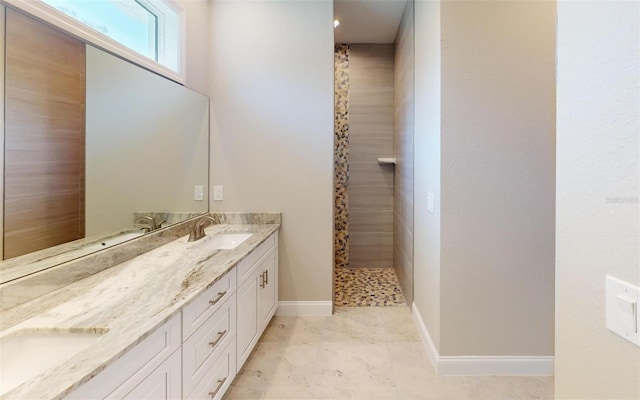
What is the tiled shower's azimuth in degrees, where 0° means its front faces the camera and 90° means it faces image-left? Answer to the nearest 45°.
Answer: approximately 0°

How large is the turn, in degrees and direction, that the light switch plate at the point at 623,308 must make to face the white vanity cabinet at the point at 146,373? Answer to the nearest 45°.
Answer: approximately 45° to its right

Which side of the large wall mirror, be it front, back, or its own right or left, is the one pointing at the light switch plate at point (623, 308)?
front

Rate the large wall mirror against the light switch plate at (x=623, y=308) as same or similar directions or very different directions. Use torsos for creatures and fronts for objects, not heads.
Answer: very different directions

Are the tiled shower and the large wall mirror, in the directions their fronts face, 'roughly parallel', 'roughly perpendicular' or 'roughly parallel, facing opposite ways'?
roughly perpendicular

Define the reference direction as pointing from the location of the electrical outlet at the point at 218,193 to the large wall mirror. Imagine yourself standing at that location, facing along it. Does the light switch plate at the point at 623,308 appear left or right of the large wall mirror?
left

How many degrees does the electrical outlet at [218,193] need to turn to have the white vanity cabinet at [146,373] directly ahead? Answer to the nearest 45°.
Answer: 0° — it already faces it

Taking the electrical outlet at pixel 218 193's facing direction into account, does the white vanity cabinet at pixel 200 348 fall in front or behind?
in front

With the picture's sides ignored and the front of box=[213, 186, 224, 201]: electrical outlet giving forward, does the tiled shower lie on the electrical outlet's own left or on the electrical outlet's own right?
on the electrical outlet's own left

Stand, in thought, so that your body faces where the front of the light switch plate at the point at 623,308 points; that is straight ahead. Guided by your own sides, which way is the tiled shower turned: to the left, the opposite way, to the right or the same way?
to the left

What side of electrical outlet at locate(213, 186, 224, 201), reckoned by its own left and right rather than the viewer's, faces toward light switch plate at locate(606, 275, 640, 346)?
front

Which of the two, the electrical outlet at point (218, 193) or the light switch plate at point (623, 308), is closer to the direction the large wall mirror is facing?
the light switch plate

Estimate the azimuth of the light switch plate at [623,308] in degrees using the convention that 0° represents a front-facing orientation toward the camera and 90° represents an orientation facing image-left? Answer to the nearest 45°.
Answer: approximately 45°

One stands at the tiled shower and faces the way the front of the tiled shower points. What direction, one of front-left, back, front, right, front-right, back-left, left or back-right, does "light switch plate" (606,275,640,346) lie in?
front

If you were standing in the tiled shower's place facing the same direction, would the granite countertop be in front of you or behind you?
in front

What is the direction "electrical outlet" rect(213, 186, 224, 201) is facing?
toward the camera

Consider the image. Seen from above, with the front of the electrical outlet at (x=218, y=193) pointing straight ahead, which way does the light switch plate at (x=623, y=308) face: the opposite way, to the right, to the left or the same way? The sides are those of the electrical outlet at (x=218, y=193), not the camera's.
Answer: to the right
